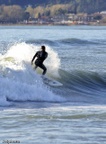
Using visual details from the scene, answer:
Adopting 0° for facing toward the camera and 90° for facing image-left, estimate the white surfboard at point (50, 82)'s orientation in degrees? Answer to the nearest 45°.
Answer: approximately 315°
